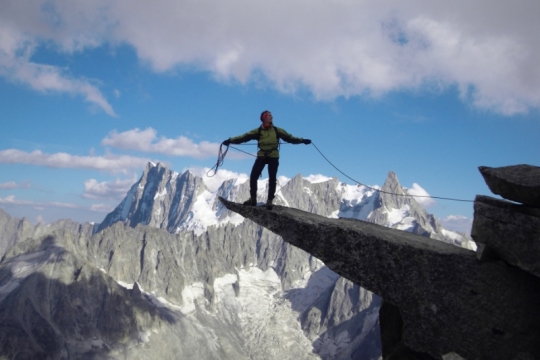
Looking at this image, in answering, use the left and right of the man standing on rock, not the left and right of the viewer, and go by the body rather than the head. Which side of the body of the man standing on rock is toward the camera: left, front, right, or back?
front

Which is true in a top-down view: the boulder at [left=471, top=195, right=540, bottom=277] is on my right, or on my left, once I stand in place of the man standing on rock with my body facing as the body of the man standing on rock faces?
on my left

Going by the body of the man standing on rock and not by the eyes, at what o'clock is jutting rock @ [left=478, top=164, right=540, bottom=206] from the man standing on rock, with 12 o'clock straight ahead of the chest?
The jutting rock is roughly at 10 o'clock from the man standing on rock.
